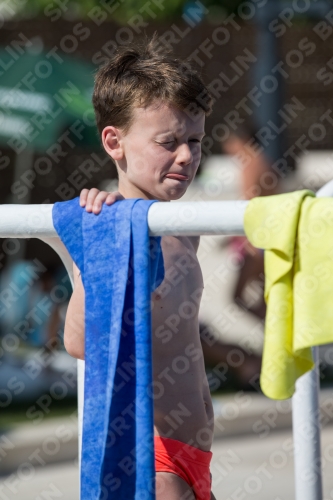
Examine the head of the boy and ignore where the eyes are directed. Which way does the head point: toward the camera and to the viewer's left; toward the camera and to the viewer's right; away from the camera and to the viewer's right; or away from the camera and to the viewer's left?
toward the camera and to the viewer's right

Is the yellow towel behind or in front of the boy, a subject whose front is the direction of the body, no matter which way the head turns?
in front

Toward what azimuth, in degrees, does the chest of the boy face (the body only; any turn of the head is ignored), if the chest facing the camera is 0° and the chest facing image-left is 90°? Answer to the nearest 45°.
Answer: approximately 315°
